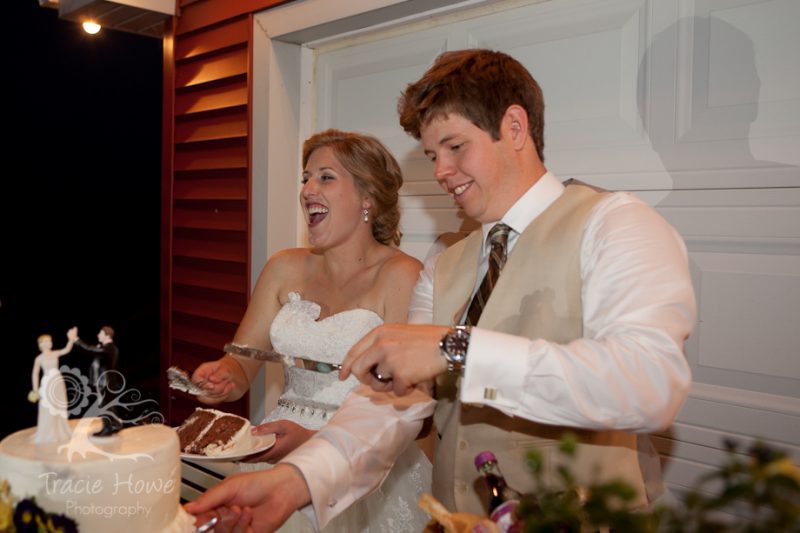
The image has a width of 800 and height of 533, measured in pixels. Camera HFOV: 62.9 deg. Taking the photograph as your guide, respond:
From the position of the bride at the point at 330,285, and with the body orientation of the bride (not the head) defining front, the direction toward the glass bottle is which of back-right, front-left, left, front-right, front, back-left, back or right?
front-left

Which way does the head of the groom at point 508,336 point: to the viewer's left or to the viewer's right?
to the viewer's left

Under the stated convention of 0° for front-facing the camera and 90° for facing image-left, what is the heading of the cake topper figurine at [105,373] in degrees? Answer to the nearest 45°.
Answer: approximately 90°

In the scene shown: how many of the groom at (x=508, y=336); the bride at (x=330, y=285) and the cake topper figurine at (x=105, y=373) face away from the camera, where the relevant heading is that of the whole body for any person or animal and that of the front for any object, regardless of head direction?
0

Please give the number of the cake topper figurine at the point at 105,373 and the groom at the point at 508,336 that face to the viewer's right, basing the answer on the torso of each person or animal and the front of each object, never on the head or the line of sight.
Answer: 0

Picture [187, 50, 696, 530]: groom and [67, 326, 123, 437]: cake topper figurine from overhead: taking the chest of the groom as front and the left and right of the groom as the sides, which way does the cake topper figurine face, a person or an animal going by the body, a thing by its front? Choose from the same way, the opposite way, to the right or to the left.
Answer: the same way

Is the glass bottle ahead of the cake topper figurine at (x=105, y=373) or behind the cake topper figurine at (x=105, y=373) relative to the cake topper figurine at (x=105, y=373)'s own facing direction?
behind

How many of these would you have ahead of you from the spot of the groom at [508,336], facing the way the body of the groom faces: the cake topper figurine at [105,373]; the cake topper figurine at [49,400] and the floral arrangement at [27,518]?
3

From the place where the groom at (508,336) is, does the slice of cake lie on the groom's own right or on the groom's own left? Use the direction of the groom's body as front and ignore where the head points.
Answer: on the groom's own right

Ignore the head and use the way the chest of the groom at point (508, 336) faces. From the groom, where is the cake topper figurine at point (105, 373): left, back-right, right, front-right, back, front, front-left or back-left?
front

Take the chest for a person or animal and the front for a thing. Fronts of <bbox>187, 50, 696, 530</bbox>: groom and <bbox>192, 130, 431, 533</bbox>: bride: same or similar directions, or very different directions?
same or similar directions

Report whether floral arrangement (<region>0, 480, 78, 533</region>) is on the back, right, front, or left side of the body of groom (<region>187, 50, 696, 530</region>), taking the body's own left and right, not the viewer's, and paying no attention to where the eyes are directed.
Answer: front

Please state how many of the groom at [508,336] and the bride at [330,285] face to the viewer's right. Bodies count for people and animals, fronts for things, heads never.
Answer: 0

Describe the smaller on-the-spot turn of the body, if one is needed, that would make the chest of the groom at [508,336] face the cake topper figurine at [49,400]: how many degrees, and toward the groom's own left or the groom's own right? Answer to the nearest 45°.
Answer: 0° — they already face it
